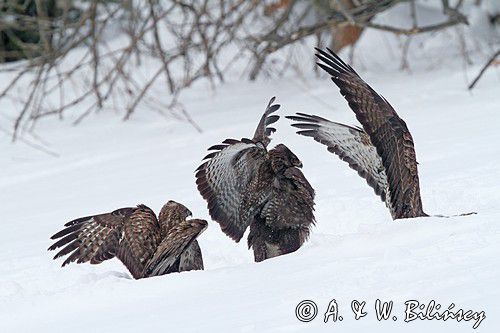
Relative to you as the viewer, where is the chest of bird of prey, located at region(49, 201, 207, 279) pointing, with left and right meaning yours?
facing away from the viewer and to the right of the viewer

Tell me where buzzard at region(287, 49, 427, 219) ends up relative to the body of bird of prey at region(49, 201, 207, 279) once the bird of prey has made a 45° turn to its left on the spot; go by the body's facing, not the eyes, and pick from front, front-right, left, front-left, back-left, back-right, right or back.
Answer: right
